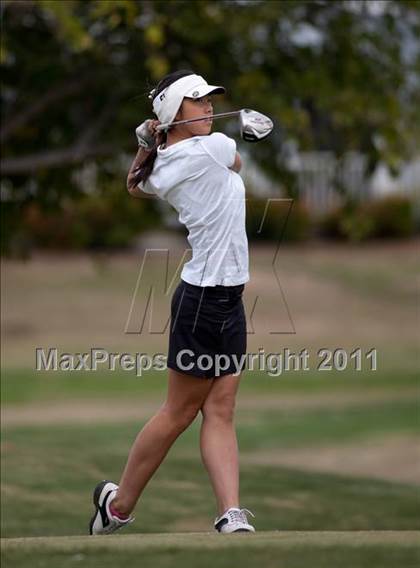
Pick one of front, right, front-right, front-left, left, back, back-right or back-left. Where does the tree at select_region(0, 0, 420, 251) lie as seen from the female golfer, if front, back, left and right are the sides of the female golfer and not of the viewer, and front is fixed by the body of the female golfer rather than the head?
left

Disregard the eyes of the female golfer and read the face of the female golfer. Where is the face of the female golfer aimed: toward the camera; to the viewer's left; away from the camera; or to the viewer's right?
to the viewer's right

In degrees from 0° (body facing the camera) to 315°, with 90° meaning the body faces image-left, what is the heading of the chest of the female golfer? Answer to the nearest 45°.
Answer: approximately 270°
